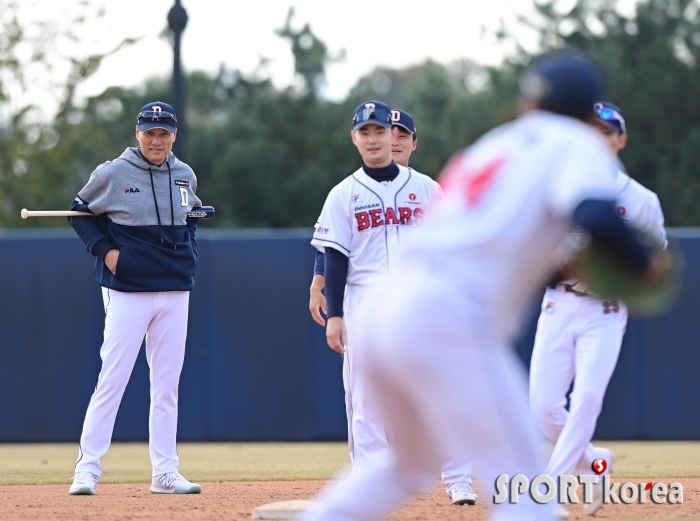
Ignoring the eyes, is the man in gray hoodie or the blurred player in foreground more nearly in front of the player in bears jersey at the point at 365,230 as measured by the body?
the blurred player in foreground

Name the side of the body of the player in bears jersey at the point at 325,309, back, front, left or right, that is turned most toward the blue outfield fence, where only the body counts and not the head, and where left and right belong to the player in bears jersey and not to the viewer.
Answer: back

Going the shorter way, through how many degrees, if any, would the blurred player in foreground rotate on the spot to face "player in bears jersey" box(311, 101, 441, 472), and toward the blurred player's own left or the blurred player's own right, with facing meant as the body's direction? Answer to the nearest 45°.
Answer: approximately 45° to the blurred player's own left

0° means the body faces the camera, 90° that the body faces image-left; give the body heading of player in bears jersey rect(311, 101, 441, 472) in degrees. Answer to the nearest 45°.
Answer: approximately 0°

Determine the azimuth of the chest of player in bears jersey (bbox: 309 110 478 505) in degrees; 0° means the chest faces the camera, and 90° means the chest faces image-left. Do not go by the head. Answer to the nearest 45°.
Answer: approximately 0°

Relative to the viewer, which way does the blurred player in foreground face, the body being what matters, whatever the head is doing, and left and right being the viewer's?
facing away from the viewer and to the right of the viewer

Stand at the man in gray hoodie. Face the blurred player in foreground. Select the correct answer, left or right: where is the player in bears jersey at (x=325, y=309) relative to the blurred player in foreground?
left

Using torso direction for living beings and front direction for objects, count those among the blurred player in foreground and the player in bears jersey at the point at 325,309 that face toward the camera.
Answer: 1

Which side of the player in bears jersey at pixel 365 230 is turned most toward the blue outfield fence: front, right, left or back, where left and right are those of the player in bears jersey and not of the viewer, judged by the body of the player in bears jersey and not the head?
back

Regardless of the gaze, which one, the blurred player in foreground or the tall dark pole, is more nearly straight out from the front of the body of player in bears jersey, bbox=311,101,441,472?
the blurred player in foreground

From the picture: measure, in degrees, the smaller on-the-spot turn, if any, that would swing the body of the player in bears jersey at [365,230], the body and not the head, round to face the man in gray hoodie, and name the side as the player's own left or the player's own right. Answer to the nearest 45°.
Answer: approximately 135° to the player's own right

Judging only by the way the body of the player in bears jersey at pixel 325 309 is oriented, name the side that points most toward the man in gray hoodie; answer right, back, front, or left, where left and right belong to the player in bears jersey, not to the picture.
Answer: right
